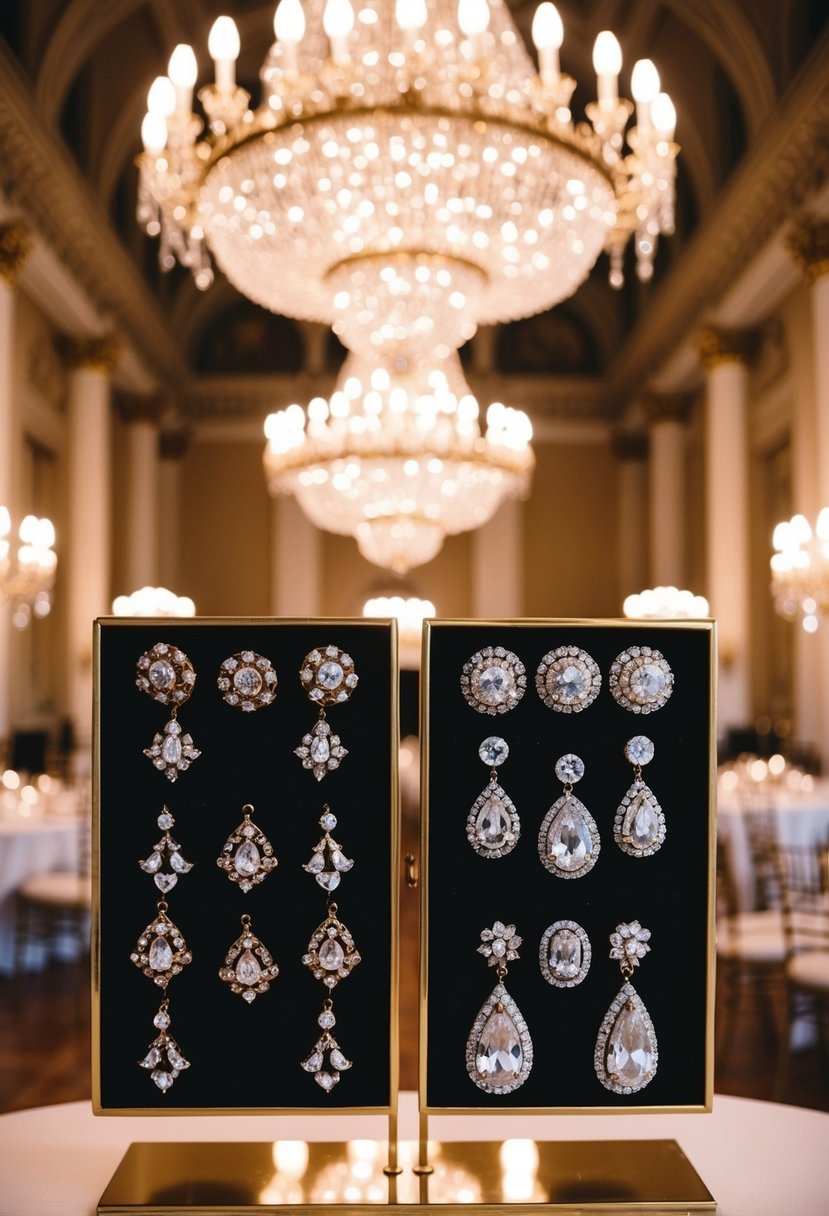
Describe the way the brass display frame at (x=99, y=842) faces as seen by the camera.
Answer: facing the viewer

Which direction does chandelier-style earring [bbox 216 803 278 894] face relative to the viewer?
toward the camera

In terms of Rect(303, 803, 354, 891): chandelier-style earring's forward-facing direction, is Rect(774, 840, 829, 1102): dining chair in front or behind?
behind

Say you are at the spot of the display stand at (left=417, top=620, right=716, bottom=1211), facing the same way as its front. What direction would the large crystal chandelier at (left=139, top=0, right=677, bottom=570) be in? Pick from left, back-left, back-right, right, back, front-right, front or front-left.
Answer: back

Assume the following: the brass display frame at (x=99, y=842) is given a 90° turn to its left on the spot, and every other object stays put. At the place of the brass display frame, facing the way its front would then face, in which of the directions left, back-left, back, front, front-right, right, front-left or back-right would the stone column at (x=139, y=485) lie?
left

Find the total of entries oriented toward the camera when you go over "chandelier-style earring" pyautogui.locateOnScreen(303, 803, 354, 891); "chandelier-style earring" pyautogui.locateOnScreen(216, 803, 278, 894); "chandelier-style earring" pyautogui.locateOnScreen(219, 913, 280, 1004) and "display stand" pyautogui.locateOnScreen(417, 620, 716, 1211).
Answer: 4

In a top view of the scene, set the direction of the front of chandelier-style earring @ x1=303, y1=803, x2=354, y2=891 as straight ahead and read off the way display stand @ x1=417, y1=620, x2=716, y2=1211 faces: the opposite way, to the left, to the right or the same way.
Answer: the same way

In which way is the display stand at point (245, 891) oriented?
toward the camera
